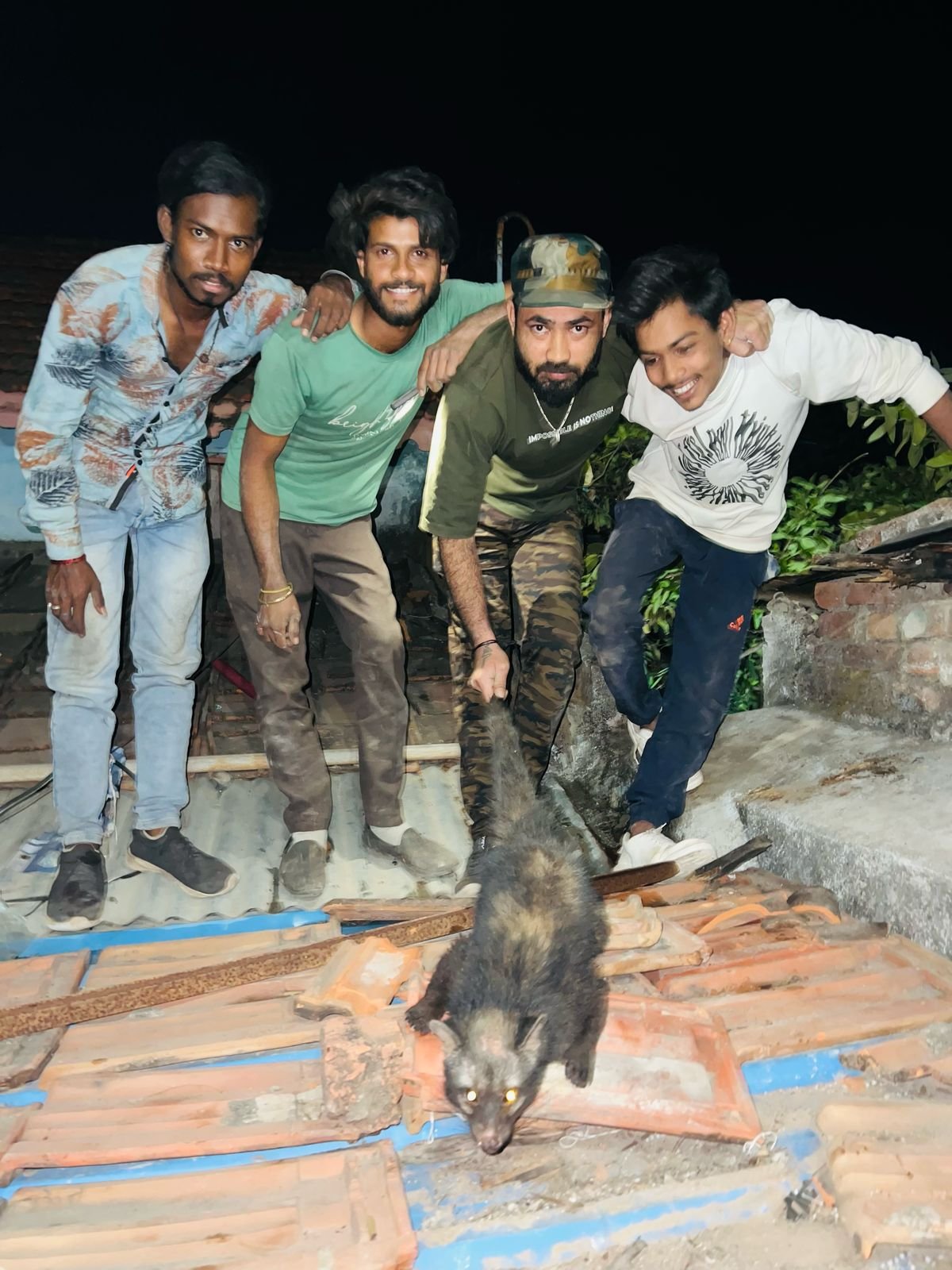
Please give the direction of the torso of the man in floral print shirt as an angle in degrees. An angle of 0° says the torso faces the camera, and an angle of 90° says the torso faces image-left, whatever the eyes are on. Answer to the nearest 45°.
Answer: approximately 315°

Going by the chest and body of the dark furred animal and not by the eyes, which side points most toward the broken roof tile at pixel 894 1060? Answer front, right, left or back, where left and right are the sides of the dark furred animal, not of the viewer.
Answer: left

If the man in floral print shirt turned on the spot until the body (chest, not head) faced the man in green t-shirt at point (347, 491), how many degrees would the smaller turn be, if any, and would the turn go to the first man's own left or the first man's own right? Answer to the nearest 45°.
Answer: approximately 45° to the first man's own left

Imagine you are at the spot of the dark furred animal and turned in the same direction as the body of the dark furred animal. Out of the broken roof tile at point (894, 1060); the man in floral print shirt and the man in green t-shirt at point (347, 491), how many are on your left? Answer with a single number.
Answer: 1

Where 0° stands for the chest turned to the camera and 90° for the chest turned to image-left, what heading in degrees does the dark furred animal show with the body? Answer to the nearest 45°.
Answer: approximately 0°

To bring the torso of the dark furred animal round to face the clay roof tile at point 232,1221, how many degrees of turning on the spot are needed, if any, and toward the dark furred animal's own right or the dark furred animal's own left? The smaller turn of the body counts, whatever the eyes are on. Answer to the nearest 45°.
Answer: approximately 45° to the dark furred animal's own right

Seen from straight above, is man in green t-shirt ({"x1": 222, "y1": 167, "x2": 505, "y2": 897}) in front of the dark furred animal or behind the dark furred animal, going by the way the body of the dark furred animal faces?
behind
